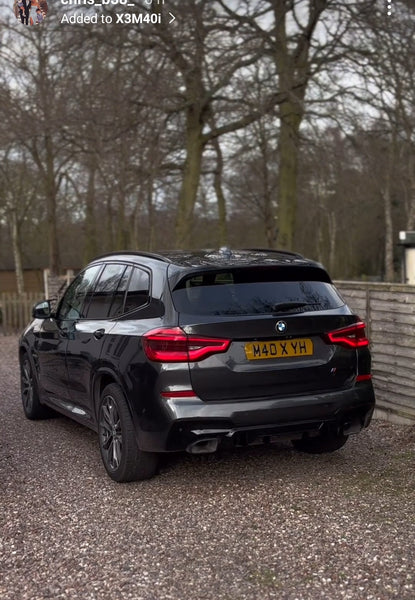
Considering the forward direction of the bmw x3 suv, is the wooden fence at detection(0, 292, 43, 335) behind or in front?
in front

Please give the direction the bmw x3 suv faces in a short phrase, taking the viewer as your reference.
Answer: facing away from the viewer and to the left of the viewer

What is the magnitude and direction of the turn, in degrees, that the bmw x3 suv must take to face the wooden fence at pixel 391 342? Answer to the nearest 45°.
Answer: approximately 90° to its right
